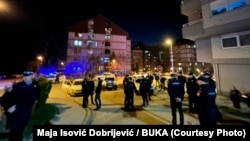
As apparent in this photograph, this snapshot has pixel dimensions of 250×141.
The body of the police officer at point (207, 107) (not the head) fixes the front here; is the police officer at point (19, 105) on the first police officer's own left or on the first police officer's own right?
on the first police officer's own left

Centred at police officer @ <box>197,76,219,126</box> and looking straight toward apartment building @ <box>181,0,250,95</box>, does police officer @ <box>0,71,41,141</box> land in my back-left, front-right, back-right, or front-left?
back-left

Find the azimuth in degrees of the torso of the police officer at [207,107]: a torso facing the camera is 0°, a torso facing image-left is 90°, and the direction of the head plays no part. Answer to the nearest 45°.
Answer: approximately 135°

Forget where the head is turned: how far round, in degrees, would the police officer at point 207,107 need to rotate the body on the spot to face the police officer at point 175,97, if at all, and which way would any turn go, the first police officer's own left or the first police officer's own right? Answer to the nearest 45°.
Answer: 0° — they already face them

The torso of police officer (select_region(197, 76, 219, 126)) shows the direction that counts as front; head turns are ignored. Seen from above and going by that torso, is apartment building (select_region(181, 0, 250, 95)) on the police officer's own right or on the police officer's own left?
on the police officer's own right
